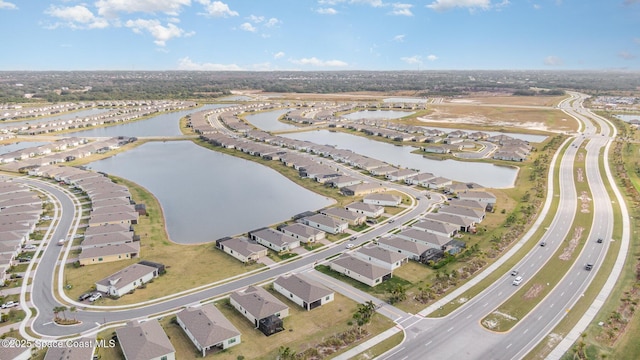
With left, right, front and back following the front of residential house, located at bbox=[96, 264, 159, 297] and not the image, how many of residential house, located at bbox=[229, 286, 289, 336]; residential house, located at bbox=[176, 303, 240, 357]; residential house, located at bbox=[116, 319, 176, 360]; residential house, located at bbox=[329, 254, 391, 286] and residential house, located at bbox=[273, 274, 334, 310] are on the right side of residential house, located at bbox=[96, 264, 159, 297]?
0

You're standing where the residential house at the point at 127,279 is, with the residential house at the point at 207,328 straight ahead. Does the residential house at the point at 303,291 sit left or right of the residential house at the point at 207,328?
left

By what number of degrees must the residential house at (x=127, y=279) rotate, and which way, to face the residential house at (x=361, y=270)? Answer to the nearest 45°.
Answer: approximately 135° to its left

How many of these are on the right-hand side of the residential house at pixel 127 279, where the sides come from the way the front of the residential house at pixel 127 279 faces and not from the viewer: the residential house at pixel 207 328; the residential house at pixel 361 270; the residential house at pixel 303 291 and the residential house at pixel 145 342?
0

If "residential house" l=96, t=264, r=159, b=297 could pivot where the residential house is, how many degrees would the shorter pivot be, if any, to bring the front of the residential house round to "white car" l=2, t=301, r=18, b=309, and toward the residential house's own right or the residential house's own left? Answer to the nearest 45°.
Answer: approximately 45° to the residential house's own right

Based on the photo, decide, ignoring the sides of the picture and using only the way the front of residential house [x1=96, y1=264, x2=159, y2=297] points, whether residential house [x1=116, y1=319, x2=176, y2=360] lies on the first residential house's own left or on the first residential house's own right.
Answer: on the first residential house's own left

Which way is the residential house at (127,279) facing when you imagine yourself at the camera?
facing the viewer and to the left of the viewer

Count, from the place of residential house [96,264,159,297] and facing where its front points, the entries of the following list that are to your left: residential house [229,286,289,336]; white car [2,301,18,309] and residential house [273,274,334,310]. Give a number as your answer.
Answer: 2

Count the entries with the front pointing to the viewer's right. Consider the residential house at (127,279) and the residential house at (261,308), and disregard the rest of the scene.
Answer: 0

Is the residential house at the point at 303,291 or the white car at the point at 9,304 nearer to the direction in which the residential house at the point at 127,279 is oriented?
the white car

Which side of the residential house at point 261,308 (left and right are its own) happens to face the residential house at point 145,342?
left

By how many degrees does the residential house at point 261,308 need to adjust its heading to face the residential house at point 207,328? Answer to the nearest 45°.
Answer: approximately 90° to its left

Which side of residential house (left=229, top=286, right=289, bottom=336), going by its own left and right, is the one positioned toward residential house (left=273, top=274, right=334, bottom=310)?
right

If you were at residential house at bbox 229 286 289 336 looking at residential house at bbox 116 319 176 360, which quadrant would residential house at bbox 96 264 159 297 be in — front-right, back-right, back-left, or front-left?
front-right

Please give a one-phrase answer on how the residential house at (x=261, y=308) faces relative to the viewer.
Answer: facing away from the viewer and to the left of the viewer

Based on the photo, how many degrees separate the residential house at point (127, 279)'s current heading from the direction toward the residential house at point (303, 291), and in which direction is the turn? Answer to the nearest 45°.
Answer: approximately 90° to its left
